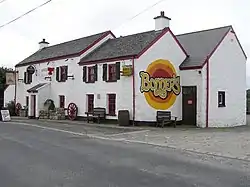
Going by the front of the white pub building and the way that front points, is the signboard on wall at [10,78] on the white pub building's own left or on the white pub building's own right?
on the white pub building's own right

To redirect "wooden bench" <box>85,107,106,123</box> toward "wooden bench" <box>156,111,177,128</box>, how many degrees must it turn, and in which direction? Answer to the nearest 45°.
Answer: approximately 90° to its left

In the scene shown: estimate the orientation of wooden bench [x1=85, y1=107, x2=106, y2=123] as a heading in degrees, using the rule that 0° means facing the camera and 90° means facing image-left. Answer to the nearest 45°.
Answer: approximately 45°

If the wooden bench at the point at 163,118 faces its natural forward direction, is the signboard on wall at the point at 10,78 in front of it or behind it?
behind

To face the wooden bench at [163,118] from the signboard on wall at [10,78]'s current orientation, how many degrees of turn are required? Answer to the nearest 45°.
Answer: approximately 45° to its left

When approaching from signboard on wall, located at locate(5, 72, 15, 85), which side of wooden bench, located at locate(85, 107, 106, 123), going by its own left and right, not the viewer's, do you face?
right

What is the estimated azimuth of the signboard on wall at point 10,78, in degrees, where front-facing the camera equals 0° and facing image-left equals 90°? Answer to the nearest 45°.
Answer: approximately 0°

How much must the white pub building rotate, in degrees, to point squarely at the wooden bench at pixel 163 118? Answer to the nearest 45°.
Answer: approximately 45° to its left

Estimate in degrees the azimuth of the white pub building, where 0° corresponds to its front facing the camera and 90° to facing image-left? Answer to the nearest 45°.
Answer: approximately 45°
